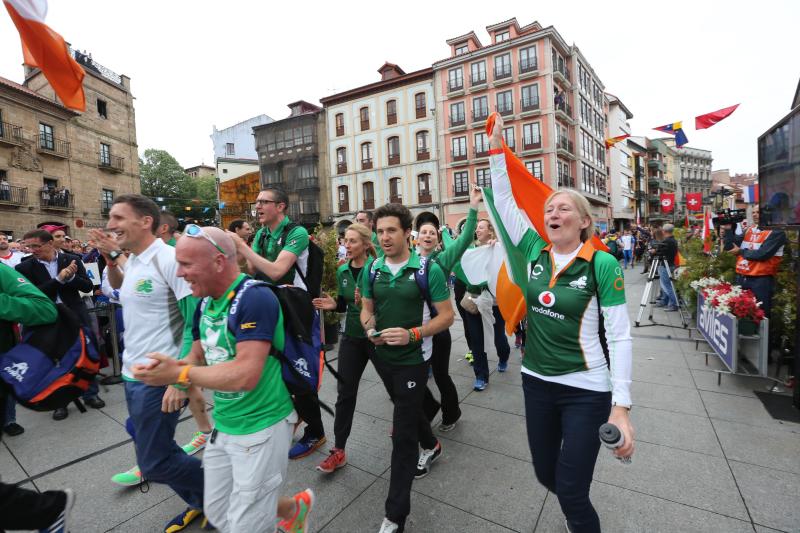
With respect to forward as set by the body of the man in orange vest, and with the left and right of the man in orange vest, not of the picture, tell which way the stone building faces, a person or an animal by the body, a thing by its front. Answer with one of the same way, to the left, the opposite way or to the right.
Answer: the opposite way

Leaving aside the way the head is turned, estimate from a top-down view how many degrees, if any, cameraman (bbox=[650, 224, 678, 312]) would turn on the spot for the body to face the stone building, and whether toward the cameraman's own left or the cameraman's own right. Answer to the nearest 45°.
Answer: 0° — they already face it

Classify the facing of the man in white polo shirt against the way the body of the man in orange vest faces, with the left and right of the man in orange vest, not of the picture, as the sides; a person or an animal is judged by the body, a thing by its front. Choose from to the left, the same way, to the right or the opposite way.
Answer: to the left

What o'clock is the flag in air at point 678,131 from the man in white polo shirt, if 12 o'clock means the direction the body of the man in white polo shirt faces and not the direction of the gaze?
The flag in air is roughly at 7 o'clock from the man in white polo shirt.

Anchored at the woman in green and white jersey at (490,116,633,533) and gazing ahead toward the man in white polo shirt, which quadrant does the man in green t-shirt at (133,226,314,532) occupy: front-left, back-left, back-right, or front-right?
front-left

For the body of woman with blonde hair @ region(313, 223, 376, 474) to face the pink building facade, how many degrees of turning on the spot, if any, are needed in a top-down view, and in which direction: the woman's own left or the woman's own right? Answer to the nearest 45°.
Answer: approximately 180°

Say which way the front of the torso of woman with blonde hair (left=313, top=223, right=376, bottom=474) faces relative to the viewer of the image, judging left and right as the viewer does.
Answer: facing the viewer and to the left of the viewer

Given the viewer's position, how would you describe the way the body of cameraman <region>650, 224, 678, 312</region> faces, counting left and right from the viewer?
facing to the left of the viewer

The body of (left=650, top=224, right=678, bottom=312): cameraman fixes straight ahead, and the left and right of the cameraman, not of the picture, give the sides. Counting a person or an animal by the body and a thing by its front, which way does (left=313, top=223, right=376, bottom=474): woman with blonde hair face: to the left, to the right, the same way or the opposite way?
to the left

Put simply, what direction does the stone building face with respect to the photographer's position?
facing the viewer and to the right of the viewer

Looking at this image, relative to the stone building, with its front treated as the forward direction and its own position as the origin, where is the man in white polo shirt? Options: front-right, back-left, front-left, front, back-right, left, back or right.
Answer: front-right

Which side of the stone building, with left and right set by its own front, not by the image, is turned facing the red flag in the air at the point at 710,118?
front

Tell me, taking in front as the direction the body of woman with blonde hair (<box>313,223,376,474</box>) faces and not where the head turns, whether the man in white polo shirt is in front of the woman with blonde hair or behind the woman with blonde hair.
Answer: in front

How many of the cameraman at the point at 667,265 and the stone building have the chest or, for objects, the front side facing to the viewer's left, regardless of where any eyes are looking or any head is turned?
1
